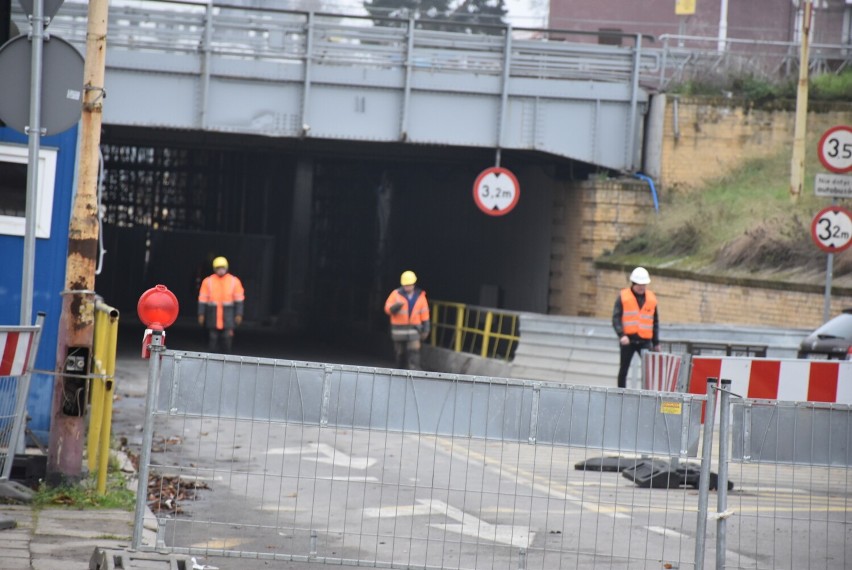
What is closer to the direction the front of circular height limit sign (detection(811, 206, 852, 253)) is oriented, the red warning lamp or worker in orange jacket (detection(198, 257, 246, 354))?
the red warning lamp

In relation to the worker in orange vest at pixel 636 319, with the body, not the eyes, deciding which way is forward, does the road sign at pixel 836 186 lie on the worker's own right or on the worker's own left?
on the worker's own left

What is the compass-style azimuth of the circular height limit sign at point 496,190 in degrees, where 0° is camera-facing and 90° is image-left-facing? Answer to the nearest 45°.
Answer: approximately 0°

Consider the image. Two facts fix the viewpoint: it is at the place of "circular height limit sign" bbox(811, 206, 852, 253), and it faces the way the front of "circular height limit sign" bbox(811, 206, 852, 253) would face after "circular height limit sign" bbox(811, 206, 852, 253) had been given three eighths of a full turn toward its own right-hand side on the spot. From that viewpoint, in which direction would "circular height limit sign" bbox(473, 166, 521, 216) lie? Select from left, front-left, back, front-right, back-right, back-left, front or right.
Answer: front

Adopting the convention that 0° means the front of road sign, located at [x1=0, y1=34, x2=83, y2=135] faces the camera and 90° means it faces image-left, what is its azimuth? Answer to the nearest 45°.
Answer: approximately 180°

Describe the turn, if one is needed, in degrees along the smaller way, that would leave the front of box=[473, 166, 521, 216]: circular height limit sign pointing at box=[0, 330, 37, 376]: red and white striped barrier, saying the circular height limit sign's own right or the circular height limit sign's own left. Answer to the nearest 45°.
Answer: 0° — it already faces it

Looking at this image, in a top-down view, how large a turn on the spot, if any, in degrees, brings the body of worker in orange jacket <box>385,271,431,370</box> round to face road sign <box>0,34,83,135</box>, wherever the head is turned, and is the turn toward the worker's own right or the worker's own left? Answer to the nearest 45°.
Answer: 0° — they already face it

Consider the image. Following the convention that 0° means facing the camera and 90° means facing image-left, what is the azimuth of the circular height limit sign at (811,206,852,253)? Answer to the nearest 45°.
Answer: approximately 0°
